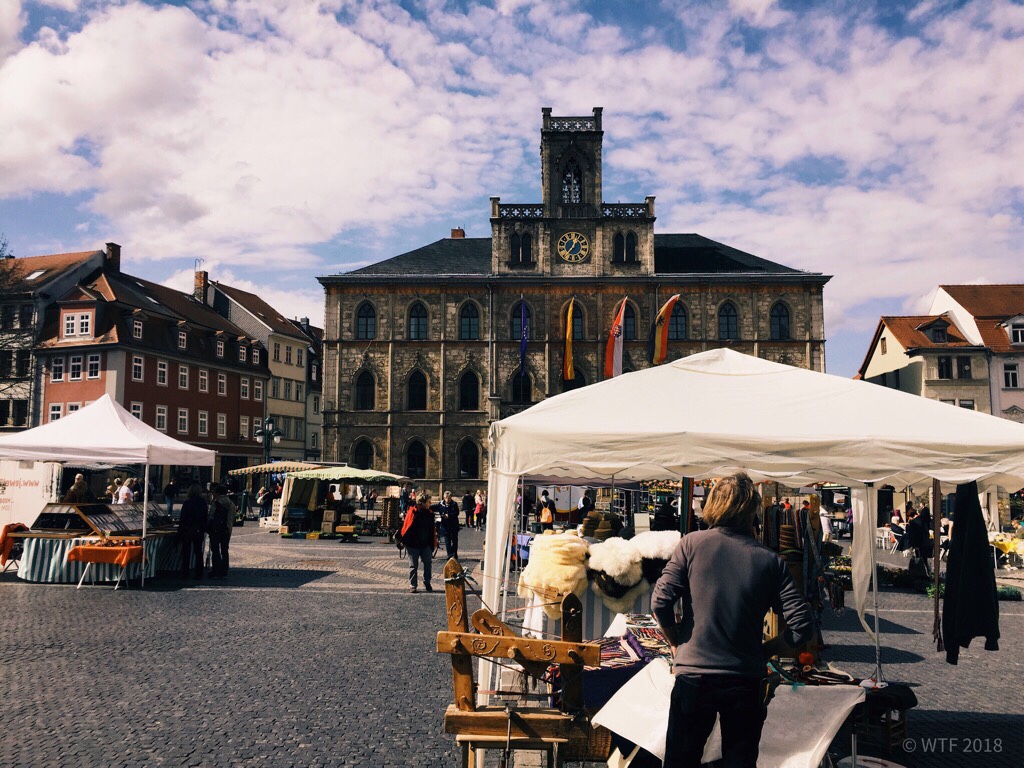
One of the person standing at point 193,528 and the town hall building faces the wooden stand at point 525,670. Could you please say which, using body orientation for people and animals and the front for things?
the town hall building

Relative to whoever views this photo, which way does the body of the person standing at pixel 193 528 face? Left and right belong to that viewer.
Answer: facing away from the viewer

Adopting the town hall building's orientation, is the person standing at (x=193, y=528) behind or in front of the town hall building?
in front

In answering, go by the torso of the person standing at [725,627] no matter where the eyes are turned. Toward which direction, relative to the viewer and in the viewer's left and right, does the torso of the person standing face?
facing away from the viewer

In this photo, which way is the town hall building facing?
toward the camera

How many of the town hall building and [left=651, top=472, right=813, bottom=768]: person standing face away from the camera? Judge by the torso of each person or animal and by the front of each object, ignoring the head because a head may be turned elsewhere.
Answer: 1

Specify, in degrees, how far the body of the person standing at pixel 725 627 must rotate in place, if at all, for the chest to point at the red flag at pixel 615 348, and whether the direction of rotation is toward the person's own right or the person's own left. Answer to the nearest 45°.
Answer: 0° — they already face it

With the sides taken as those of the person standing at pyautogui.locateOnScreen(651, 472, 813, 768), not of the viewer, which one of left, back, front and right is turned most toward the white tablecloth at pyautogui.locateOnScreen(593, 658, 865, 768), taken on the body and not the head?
front

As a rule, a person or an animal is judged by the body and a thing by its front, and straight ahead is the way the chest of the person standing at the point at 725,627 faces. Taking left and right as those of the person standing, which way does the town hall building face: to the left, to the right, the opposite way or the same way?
the opposite way

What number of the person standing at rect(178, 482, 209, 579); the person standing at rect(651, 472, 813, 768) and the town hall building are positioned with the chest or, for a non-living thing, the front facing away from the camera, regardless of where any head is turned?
2

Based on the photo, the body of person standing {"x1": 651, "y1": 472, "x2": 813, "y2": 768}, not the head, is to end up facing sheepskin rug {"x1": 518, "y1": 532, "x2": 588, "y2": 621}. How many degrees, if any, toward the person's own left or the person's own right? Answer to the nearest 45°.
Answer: approximately 45° to the person's own left

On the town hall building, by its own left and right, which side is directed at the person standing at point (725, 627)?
front

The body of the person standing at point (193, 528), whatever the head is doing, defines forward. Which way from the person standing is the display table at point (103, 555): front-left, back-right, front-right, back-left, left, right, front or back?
back-left

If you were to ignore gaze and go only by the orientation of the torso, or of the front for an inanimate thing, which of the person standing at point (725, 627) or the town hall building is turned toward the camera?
the town hall building

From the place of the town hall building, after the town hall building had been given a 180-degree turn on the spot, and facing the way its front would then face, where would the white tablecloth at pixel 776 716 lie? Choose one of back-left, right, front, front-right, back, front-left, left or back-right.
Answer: back

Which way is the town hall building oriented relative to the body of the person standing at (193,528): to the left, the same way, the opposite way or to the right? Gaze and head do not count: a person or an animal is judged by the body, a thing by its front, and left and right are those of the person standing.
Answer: the opposite way

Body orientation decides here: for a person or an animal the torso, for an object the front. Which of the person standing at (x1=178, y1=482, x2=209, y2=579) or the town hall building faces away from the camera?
the person standing

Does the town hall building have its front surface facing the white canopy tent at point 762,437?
yes
